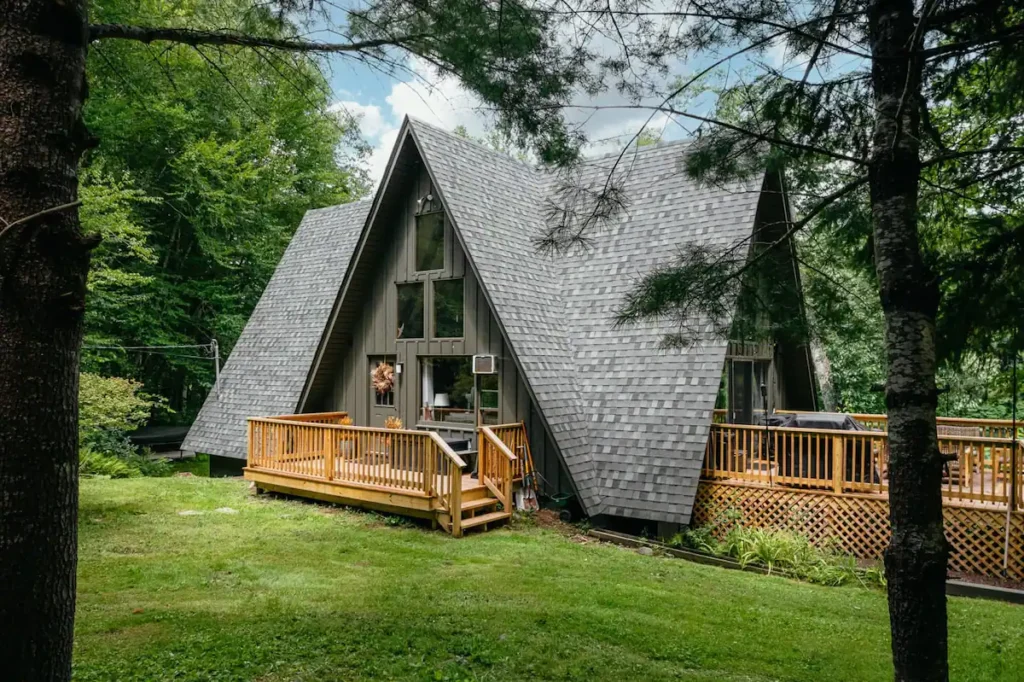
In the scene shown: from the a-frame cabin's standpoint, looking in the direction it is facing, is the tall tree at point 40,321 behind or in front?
in front

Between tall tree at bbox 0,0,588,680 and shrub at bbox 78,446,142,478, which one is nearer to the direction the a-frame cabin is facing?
the tall tree

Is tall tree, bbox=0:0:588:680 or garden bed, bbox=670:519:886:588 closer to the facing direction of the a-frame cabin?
the tall tree

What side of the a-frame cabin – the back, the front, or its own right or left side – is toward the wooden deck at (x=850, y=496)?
left

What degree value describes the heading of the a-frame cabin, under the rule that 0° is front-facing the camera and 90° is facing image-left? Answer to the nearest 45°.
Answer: approximately 45°

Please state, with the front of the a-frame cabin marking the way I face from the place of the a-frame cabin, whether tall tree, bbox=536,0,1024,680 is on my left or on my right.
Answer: on my left
